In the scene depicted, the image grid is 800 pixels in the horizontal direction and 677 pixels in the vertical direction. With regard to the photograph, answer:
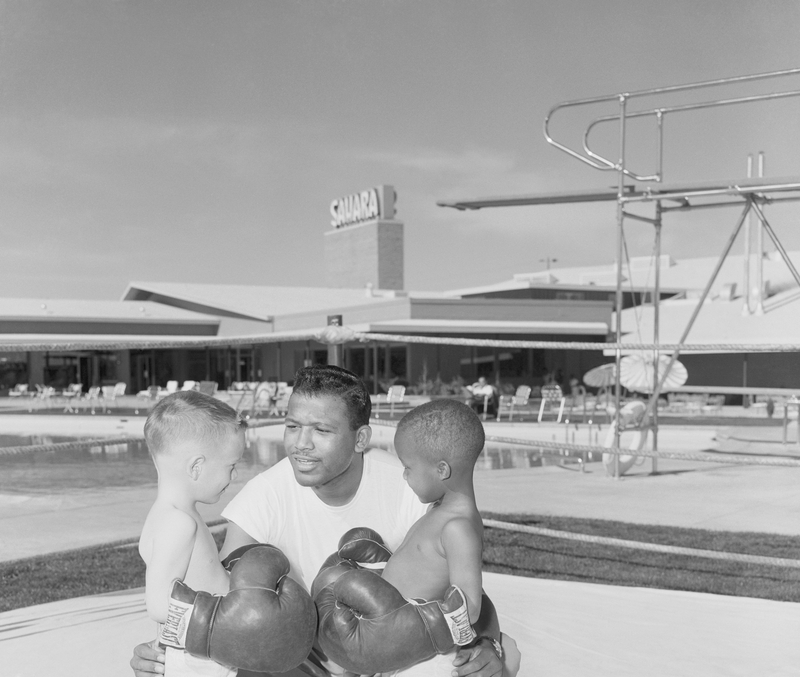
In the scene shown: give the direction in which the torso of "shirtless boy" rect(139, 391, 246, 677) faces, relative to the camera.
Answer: to the viewer's right

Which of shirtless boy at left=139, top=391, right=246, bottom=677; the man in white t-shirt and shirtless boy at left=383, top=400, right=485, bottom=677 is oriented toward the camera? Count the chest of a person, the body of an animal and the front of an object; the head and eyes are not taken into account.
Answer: the man in white t-shirt

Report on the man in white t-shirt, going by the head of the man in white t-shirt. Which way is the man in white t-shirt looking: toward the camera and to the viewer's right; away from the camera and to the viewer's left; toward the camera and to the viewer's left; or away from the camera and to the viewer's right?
toward the camera and to the viewer's left

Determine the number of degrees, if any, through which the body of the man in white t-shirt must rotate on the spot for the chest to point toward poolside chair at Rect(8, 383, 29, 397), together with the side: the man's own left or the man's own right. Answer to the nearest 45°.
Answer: approximately 180°

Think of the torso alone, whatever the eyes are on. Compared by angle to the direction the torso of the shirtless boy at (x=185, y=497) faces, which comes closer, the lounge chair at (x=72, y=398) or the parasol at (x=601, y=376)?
the parasol

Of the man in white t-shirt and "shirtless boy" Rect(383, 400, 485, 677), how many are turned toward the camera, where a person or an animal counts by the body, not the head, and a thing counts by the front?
1

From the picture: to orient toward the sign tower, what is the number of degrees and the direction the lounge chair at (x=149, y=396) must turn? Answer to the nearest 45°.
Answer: approximately 180°

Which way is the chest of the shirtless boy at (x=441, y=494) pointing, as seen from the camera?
to the viewer's left

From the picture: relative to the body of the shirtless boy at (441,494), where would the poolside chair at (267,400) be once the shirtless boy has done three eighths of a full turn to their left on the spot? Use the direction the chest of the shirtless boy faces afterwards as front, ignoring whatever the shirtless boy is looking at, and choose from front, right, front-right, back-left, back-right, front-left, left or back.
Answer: back-left

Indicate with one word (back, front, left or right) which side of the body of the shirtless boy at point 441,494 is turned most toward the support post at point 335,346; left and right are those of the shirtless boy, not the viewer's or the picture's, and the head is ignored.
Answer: right

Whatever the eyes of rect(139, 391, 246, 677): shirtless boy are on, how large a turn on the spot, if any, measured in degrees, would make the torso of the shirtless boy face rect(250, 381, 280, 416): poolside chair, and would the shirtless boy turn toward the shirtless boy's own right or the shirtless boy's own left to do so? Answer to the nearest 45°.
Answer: approximately 90° to the shirtless boy's own left

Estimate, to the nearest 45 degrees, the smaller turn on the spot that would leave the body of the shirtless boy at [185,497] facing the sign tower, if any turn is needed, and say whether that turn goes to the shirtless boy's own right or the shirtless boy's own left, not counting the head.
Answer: approximately 90° to the shirtless boy's own left

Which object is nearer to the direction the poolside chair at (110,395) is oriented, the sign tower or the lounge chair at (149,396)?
the lounge chair

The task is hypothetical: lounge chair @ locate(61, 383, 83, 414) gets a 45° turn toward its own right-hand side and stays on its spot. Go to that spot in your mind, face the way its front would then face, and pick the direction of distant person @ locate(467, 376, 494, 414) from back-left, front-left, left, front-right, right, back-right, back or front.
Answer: back-left

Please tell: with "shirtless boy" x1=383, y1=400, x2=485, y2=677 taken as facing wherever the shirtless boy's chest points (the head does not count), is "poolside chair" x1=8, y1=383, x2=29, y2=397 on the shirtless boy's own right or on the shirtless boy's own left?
on the shirtless boy's own right

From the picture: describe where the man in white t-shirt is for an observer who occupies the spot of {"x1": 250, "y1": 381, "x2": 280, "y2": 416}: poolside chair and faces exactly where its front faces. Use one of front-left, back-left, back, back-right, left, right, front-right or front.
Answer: front-left

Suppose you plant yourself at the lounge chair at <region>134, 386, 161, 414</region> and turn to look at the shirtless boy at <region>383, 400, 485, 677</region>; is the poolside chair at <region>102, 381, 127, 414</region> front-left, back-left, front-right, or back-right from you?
back-right

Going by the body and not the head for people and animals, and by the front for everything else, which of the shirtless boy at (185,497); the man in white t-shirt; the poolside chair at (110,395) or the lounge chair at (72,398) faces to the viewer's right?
the shirtless boy

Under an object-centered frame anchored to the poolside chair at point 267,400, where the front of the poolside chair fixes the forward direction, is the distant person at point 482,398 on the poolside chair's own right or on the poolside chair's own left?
on the poolside chair's own left

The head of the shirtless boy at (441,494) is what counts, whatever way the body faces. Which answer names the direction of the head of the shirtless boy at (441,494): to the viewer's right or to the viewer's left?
to the viewer's left

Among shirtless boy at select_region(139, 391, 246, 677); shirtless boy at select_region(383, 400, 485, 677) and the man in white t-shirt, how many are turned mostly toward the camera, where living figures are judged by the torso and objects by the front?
1
